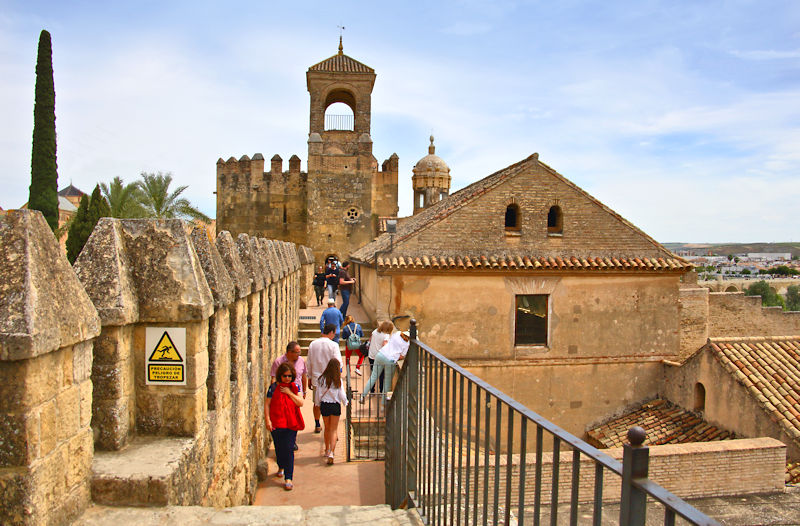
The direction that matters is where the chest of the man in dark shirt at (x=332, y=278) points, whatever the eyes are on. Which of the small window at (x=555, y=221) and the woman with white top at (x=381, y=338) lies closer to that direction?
the woman with white top

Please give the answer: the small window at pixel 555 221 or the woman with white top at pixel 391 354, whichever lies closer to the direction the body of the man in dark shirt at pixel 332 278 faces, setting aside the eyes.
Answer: the woman with white top

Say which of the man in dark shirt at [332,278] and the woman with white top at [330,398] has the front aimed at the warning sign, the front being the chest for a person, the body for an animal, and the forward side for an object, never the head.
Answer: the man in dark shirt

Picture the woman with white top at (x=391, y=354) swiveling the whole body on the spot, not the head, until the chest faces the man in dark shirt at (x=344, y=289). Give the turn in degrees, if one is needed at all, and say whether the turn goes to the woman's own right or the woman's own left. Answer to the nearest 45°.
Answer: approximately 45° to the woman's own left
